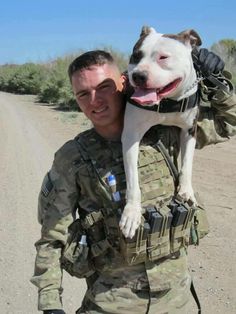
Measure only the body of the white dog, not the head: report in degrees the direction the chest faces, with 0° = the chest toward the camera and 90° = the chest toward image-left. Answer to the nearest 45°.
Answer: approximately 0°

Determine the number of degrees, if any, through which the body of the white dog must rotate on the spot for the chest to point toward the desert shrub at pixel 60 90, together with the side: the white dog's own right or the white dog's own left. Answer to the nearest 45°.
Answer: approximately 180°
